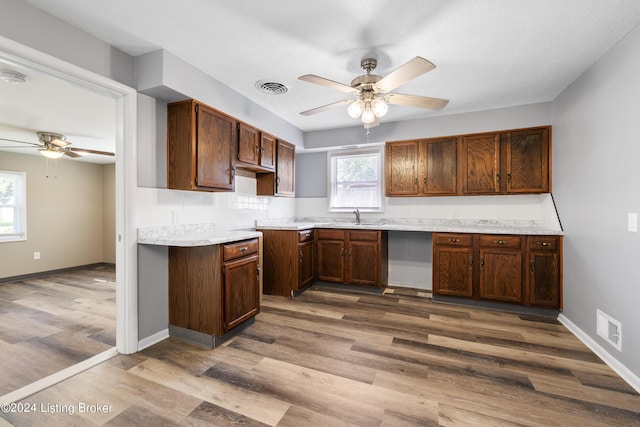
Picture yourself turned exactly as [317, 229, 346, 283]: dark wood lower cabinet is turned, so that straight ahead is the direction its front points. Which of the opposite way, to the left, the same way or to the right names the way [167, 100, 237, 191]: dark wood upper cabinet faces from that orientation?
to the left

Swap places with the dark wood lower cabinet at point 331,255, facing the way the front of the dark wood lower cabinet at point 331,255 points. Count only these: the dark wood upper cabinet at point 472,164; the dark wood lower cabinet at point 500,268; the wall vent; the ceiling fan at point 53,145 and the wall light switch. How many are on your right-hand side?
1

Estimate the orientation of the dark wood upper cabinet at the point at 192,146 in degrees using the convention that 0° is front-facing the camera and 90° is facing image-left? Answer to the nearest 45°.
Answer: approximately 315°

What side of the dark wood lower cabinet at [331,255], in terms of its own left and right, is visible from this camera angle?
front

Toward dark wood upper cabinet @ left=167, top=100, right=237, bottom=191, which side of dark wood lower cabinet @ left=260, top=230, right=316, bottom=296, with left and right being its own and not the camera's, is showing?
right

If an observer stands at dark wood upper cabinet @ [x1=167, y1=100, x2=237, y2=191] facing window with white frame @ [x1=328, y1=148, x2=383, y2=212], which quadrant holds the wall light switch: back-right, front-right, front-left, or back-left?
front-right

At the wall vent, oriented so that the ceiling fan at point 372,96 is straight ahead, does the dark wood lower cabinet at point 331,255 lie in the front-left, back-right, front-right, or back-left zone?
front-right

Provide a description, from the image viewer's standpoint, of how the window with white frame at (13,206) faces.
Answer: facing the viewer and to the right of the viewer

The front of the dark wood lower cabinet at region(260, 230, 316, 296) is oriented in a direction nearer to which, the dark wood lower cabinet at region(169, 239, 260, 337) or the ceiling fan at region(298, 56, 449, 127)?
the ceiling fan

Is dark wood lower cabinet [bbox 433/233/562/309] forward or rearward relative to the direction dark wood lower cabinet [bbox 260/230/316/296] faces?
forward

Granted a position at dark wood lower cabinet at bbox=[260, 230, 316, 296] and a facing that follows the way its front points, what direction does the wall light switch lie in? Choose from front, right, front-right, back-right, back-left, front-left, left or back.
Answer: front

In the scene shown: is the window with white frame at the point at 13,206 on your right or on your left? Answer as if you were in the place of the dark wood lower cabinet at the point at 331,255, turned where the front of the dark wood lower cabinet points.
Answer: on your right

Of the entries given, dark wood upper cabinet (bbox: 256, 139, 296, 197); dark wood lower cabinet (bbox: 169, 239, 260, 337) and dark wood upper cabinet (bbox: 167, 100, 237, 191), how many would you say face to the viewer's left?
0

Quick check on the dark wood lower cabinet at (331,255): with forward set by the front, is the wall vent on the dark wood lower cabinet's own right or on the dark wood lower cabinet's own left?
on the dark wood lower cabinet's own left

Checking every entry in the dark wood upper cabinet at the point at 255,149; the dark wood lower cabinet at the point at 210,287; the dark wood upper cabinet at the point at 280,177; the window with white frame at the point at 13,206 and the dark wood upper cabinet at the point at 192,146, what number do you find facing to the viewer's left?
0
